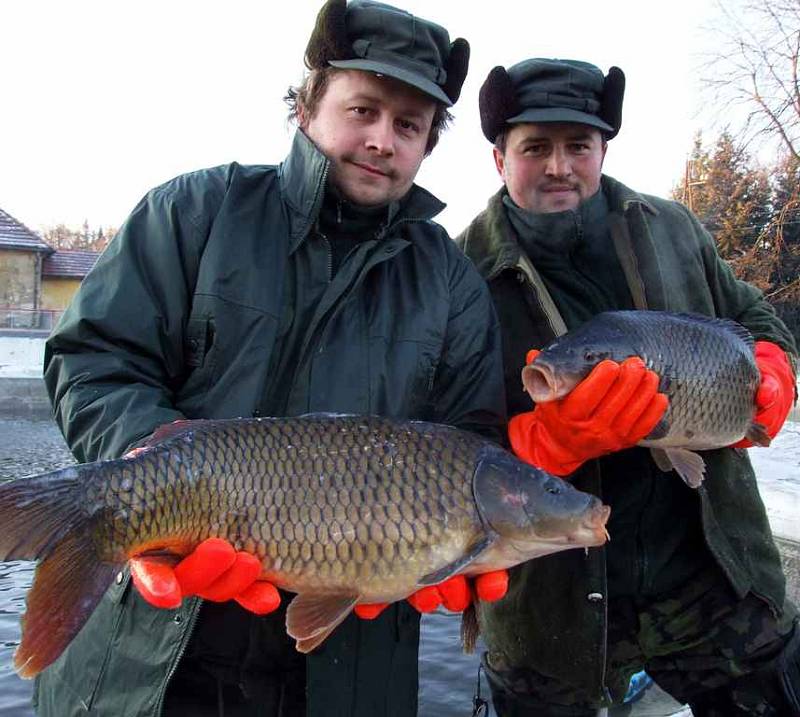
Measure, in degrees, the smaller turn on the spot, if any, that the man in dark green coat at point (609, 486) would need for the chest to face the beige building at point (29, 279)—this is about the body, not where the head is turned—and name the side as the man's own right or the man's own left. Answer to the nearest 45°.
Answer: approximately 135° to the man's own right

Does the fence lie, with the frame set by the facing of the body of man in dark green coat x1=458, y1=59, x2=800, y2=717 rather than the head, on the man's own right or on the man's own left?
on the man's own right

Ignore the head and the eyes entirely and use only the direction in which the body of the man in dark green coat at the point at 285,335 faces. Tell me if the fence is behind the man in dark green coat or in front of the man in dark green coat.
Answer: behind

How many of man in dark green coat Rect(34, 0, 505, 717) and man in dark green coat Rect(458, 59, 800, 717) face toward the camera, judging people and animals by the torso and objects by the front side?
2

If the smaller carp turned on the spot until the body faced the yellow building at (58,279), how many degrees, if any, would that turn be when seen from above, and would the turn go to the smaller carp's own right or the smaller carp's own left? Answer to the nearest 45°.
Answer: approximately 90° to the smaller carp's own right

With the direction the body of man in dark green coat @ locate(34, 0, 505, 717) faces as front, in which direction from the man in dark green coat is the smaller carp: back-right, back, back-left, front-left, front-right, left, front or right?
left

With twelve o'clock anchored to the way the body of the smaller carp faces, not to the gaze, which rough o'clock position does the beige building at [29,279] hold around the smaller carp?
The beige building is roughly at 3 o'clock from the smaller carp.

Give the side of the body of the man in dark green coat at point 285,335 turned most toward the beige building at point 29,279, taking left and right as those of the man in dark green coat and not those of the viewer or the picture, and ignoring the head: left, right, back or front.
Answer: back

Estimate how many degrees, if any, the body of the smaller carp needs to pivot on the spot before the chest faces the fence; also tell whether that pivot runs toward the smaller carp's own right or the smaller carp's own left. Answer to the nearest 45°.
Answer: approximately 90° to the smaller carp's own right

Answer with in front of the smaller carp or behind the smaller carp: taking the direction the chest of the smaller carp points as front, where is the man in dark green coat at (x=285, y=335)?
in front

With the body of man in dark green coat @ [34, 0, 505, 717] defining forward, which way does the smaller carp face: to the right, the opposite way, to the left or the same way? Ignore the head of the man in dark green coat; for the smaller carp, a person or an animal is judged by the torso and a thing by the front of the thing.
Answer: to the right
